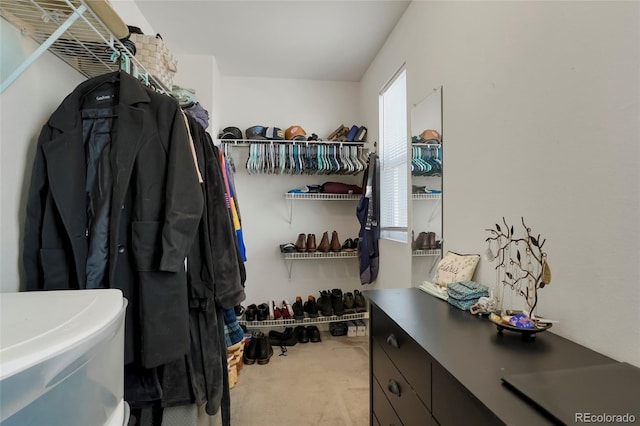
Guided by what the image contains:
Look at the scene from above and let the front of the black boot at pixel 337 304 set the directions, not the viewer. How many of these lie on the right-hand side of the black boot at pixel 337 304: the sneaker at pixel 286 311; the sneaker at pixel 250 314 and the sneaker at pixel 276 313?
3

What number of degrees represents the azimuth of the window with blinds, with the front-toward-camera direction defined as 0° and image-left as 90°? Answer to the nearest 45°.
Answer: approximately 90°

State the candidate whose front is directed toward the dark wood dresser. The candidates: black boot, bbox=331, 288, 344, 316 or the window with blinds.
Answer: the black boot
